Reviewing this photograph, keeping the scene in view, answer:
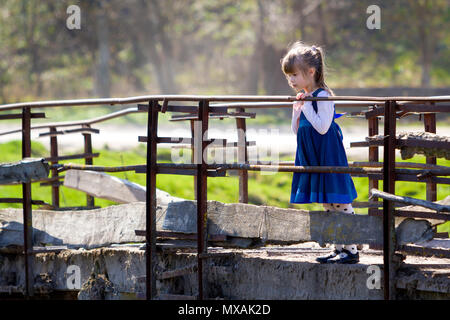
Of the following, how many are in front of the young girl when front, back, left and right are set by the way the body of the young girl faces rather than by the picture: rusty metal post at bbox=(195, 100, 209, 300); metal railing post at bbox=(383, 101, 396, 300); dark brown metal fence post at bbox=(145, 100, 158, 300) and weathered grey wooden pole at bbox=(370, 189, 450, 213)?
2

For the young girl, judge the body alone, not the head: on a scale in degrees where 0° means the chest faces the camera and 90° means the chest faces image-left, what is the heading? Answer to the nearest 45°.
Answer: approximately 90°

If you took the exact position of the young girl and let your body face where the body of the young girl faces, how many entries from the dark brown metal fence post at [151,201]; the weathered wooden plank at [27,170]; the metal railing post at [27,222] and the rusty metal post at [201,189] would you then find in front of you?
4

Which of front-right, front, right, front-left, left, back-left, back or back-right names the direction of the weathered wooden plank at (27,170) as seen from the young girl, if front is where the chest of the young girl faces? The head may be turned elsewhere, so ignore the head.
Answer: front

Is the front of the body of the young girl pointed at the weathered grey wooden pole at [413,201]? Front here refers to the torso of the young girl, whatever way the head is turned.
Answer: no

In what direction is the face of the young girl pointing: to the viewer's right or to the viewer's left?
to the viewer's left

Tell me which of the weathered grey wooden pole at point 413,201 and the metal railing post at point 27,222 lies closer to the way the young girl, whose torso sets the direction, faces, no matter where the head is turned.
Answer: the metal railing post

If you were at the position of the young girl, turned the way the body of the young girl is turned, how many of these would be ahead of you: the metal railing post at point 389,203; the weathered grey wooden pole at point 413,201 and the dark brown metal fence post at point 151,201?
1

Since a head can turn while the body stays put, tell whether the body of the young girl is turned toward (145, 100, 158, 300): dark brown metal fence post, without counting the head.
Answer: yes

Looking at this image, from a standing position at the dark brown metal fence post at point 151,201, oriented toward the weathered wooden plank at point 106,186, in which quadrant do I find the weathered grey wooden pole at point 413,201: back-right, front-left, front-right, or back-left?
back-right

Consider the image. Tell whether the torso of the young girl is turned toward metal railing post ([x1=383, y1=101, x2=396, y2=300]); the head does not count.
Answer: no

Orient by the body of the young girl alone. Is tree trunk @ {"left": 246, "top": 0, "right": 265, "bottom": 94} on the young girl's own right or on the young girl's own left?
on the young girl's own right

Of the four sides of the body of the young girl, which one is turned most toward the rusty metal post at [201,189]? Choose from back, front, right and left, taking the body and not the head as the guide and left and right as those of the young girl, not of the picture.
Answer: front

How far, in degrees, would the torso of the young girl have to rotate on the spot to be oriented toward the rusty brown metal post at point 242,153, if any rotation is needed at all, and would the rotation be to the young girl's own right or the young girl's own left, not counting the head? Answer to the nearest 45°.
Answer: approximately 45° to the young girl's own right
